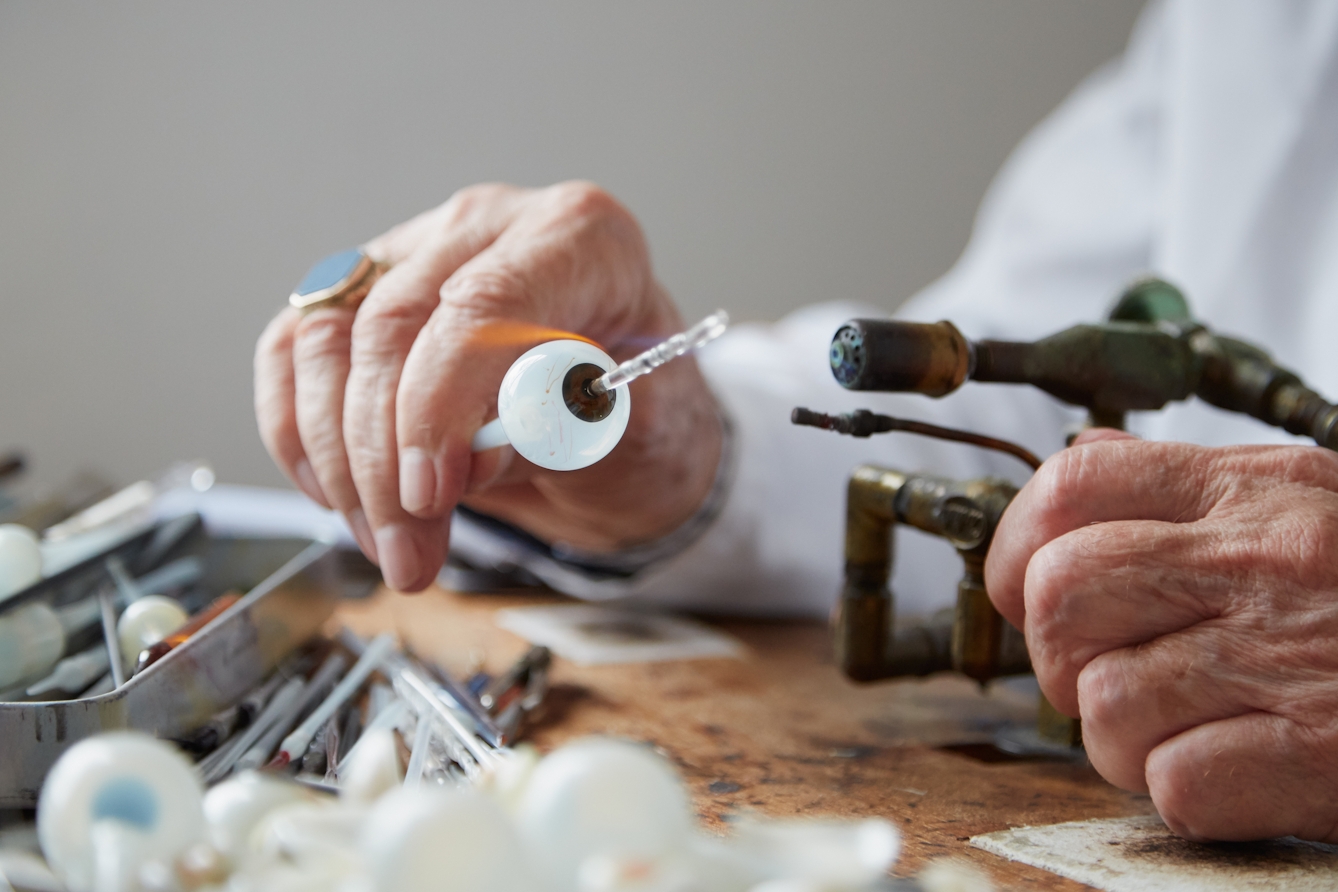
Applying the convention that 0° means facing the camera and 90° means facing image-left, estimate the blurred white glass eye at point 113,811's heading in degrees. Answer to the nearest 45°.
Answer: approximately 0°
